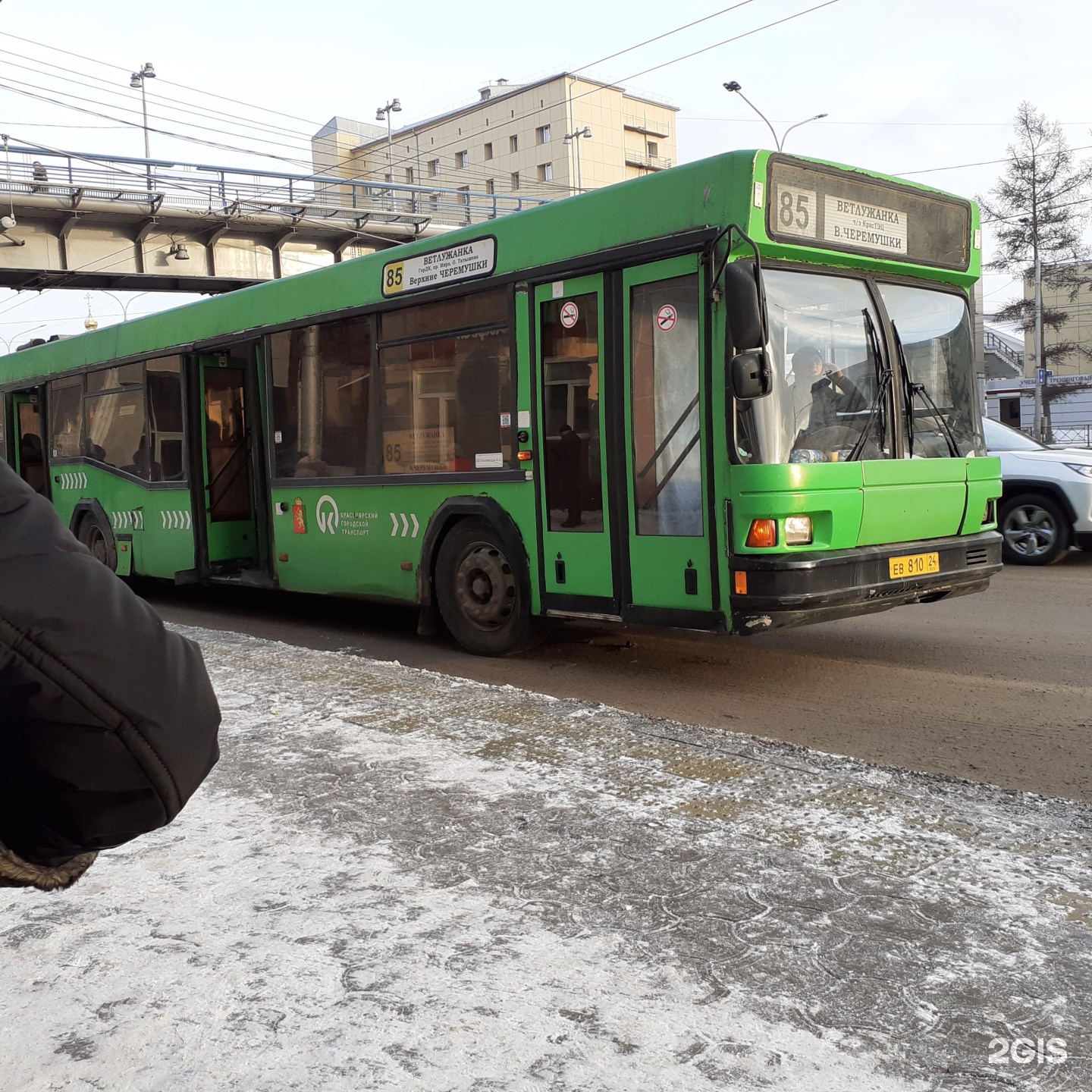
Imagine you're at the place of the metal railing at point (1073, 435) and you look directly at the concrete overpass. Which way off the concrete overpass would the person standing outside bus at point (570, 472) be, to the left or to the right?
left

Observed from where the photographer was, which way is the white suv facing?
facing the viewer and to the right of the viewer

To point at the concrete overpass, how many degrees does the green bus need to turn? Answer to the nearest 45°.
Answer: approximately 135° to its left

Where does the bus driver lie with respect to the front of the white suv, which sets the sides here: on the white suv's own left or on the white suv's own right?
on the white suv's own right

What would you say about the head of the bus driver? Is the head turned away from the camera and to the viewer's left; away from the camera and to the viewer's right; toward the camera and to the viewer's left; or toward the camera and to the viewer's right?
toward the camera and to the viewer's right

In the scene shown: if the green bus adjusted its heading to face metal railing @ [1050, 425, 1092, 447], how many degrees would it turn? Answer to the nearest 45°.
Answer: approximately 90° to its left

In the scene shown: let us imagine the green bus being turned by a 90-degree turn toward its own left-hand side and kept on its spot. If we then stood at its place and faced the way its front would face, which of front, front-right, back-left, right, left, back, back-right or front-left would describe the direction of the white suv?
front
